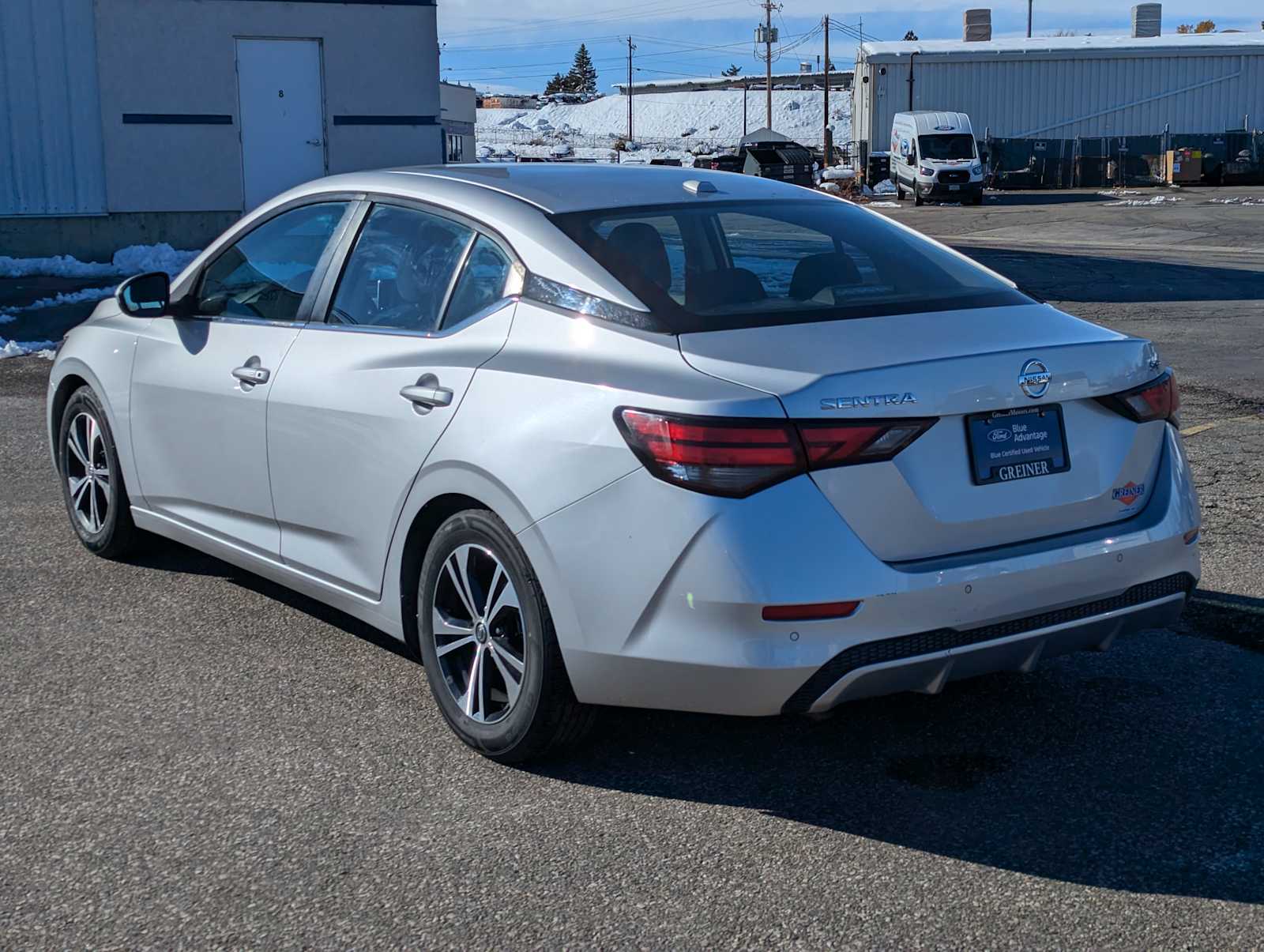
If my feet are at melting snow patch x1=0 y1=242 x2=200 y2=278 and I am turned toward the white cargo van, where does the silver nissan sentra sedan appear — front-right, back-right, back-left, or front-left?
back-right

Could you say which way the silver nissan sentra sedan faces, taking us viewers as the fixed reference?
facing away from the viewer and to the left of the viewer

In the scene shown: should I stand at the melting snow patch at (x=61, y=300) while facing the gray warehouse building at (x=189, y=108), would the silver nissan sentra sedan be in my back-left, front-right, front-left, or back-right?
back-right

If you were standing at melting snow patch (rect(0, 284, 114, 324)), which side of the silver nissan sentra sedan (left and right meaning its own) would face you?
front

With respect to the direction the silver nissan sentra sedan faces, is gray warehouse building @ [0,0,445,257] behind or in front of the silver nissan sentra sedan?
in front

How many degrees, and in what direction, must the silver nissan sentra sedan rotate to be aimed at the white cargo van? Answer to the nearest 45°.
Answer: approximately 45° to its right

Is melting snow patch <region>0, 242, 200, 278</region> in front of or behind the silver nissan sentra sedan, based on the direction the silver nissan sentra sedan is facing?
in front
